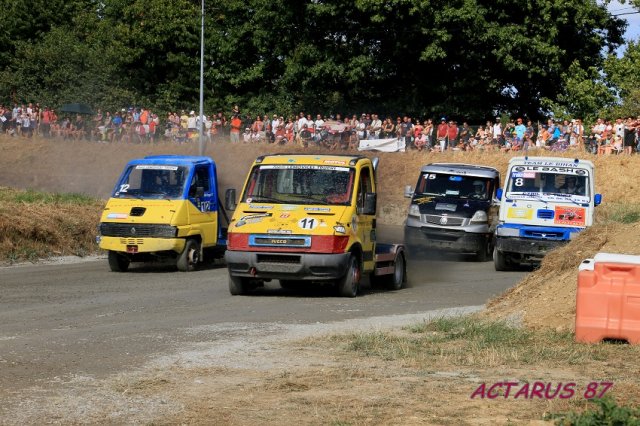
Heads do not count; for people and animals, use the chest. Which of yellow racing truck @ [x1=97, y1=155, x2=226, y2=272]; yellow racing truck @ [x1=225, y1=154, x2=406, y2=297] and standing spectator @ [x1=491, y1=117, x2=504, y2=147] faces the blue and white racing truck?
the standing spectator

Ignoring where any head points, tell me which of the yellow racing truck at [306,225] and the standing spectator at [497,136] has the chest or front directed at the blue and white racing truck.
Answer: the standing spectator

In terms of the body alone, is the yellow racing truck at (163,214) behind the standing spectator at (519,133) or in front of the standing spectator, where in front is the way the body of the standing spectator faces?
in front

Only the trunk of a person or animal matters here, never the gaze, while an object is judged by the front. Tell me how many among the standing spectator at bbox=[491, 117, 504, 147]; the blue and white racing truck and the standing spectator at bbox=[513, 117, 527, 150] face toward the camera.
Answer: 3

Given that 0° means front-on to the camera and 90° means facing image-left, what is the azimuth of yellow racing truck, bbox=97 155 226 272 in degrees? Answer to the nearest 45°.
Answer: approximately 45°

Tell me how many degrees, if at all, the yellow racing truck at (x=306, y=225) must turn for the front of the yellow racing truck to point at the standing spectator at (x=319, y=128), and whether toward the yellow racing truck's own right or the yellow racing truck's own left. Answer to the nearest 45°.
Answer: approximately 135° to the yellow racing truck's own right

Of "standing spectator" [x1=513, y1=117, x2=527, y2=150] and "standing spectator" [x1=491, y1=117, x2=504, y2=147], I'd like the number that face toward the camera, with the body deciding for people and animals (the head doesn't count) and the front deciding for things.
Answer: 2

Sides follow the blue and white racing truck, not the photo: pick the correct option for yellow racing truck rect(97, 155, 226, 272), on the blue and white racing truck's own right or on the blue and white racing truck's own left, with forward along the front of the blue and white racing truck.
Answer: on the blue and white racing truck's own right

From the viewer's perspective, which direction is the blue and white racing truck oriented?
toward the camera

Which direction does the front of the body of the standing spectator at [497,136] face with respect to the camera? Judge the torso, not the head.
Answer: toward the camera

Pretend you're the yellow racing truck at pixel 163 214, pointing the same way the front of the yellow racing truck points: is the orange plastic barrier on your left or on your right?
on your left

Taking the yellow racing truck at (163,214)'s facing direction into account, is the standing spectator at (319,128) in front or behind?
behind

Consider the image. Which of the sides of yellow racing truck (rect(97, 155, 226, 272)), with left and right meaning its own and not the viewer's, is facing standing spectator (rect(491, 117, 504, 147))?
back

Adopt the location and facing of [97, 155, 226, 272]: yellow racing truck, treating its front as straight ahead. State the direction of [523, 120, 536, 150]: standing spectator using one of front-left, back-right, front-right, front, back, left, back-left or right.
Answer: back

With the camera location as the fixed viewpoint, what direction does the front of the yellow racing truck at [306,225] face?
facing the viewer and to the left of the viewer

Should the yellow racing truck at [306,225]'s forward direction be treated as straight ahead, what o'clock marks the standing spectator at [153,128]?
The standing spectator is roughly at 4 o'clock from the yellow racing truck.
